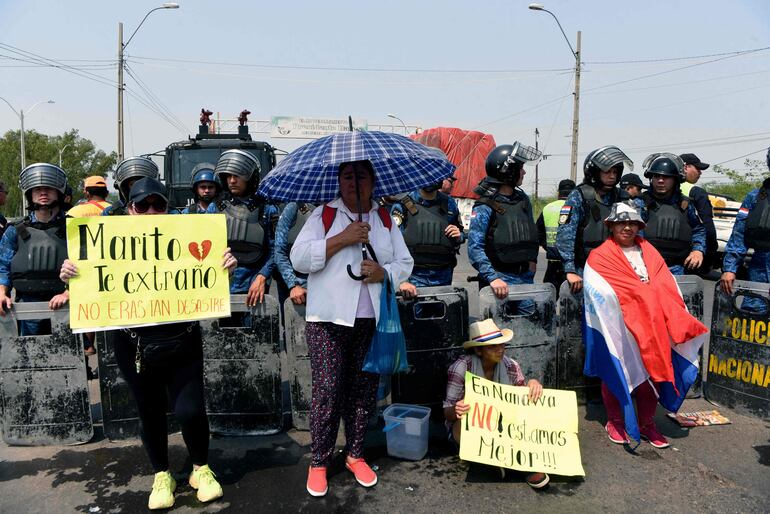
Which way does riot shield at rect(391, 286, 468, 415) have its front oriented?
toward the camera

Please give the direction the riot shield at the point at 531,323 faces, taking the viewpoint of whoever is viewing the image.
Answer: facing the viewer

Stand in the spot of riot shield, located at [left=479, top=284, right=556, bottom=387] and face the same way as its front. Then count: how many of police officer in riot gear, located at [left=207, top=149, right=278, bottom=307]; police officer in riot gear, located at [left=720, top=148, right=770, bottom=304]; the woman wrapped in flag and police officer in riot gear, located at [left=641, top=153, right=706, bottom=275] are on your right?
1

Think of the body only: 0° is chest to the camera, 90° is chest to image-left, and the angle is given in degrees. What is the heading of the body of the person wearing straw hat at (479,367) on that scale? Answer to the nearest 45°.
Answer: approximately 315°

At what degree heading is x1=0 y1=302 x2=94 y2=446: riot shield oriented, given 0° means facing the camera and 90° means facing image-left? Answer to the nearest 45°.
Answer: approximately 0°

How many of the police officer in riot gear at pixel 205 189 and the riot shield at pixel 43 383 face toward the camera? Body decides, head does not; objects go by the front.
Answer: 2

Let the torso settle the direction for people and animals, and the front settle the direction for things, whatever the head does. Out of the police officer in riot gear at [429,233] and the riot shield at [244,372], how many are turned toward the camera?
2

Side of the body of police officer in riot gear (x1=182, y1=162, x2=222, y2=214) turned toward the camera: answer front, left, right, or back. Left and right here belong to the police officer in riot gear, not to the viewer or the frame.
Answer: front

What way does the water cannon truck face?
toward the camera

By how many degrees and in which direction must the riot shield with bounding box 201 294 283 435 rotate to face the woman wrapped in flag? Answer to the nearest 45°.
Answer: approximately 90° to its left

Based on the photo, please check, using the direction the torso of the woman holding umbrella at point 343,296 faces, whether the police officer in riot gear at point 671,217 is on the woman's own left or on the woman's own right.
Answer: on the woman's own left

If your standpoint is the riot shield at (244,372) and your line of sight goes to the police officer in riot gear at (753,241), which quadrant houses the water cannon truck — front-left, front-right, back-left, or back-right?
back-left

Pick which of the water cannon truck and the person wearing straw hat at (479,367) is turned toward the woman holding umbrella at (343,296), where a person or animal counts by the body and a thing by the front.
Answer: the water cannon truck

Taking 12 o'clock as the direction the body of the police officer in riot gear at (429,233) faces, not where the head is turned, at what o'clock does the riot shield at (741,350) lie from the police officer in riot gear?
The riot shield is roughly at 9 o'clock from the police officer in riot gear.
